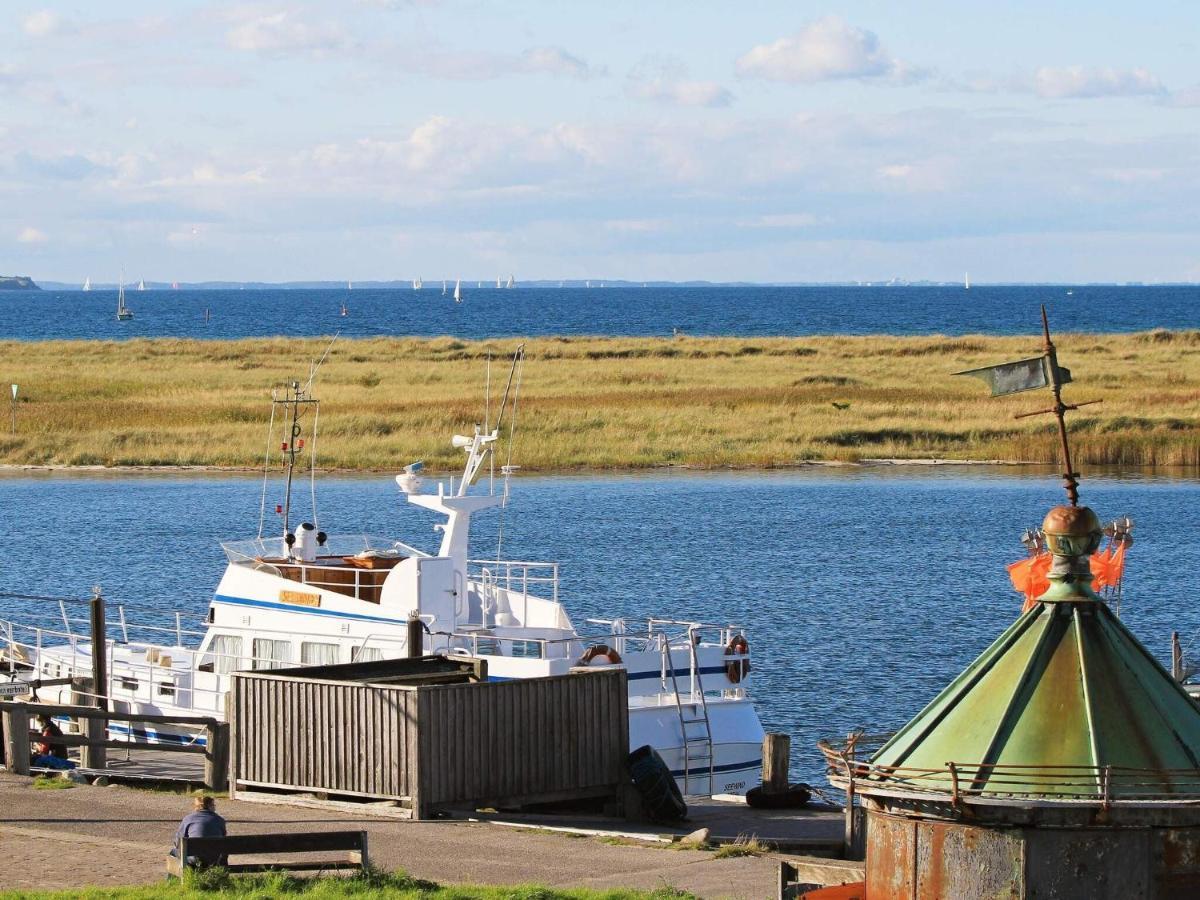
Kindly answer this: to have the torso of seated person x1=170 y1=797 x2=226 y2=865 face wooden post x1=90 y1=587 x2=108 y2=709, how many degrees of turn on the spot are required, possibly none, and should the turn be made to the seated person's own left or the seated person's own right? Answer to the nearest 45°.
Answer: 0° — they already face it

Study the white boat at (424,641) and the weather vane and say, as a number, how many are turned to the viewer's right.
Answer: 1

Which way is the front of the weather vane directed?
to the viewer's right

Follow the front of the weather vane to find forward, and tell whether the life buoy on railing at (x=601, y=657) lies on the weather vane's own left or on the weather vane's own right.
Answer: on the weather vane's own left

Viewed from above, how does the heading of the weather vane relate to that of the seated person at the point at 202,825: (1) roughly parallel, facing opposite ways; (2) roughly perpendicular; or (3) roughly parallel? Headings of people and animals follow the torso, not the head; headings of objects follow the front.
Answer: roughly perpendicular

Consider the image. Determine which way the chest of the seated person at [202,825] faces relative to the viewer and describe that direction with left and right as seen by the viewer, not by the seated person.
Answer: facing away from the viewer

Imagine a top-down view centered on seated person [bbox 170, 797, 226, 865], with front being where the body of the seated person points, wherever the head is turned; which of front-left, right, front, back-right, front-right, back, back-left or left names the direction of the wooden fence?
front

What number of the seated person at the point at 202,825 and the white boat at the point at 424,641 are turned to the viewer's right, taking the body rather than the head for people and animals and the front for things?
0

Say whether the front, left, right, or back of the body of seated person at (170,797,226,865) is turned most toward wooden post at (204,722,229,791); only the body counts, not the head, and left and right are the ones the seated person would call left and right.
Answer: front

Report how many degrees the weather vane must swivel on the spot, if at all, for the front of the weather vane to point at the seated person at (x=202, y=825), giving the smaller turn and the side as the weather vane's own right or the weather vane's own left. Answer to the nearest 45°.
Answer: approximately 135° to the weather vane's own left

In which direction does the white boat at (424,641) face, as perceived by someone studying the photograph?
facing away from the viewer and to the left of the viewer

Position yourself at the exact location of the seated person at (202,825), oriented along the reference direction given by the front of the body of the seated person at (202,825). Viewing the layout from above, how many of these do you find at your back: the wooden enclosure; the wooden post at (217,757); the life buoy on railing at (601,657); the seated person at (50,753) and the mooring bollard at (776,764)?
0

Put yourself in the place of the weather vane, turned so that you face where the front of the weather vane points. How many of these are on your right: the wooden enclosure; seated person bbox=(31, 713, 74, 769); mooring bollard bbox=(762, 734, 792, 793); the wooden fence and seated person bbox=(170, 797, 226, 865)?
0

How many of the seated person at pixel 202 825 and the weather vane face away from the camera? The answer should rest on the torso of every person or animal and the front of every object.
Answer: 1
